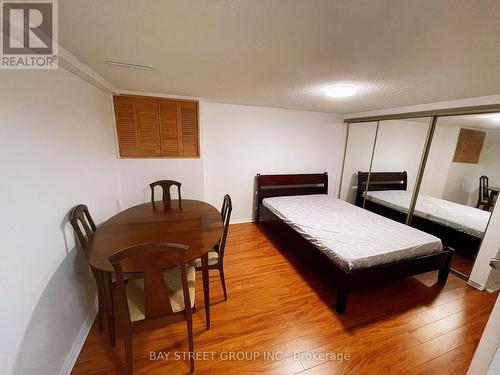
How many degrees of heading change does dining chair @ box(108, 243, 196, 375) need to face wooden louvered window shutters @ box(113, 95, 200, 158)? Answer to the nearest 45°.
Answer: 0° — it already faces it

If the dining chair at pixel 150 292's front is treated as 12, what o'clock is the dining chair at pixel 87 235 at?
the dining chair at pixel 87 235 is roughly at 11 o'clock from the dining chair at pixel 150 292.

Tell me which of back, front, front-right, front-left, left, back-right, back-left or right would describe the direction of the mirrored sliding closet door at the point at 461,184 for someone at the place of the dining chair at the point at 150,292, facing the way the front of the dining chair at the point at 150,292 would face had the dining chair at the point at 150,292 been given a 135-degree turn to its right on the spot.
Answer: front-left

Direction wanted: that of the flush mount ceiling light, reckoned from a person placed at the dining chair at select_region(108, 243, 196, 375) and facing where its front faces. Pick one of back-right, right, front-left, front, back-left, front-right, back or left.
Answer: right

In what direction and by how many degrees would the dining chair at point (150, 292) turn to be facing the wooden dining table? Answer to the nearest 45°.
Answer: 0° — it already faces it

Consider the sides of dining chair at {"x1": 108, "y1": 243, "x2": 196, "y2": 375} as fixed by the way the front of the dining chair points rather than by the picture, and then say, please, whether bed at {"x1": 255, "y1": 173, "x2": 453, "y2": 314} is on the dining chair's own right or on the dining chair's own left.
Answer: on the dining chair's own right

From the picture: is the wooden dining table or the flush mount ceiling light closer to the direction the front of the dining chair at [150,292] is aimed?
the wooden dining table

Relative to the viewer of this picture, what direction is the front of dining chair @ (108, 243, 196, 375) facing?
facing away from the viewer
